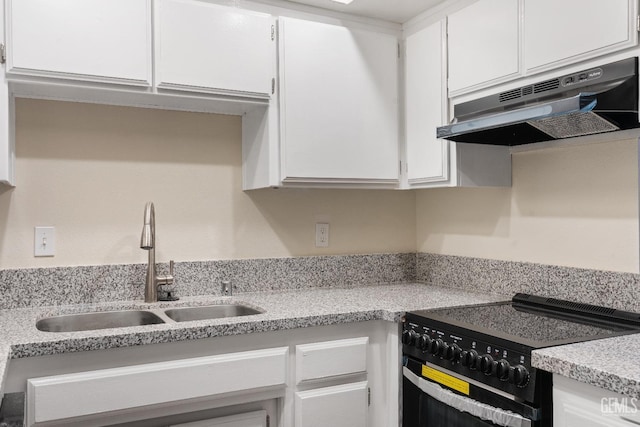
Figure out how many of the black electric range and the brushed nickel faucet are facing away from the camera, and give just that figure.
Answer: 0

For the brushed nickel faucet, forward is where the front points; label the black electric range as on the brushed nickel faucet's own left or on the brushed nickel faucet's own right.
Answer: on the brushed nickel faucet's own left

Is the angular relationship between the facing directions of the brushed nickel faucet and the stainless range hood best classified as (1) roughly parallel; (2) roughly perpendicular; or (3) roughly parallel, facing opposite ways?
roughly perpendicular

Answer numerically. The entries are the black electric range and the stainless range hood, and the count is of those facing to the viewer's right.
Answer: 0

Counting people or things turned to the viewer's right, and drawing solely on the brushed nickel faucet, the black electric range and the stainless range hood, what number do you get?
0

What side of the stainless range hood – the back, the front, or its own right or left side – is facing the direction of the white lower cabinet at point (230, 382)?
front

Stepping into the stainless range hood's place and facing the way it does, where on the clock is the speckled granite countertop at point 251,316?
The speckled granite countertop is roughly at 1 o'clock from the stainless range hood.

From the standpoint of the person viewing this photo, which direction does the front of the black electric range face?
facing the viewer and to the left of the viewer

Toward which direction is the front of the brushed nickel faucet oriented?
toward the camera
